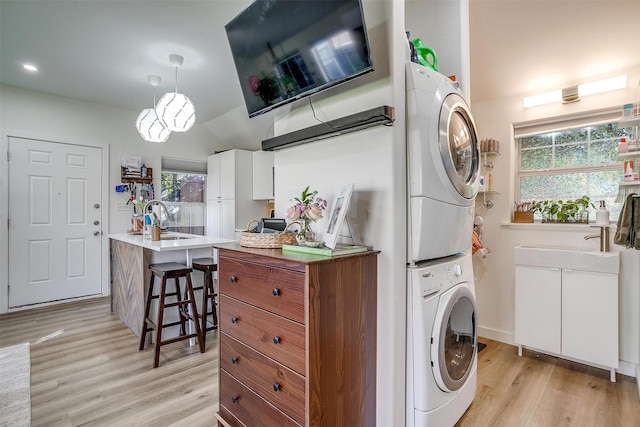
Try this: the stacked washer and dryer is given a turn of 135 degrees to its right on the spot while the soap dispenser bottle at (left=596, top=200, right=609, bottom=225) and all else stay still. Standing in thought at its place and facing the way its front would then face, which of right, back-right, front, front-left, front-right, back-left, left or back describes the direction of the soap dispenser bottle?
back-right

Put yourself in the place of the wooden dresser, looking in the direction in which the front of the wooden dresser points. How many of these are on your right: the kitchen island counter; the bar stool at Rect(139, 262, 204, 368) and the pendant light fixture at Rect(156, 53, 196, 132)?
3

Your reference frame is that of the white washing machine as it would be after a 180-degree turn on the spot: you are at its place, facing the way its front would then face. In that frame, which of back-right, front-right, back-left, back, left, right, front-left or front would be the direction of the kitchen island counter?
front-left

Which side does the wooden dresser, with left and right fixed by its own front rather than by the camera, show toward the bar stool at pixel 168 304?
right

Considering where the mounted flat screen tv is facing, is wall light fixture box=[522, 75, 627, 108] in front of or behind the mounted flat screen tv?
behind

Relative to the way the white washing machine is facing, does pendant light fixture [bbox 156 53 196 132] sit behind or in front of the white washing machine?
behind

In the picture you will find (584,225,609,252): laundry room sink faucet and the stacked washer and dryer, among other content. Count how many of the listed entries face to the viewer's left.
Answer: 1

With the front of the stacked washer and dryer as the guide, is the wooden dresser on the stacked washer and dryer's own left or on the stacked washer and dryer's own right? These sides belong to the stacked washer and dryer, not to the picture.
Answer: on the stacked washer and dryer's own right

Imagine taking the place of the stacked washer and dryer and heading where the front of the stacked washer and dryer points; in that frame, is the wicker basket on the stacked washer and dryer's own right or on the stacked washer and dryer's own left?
on the stacked washer and dryer's own right

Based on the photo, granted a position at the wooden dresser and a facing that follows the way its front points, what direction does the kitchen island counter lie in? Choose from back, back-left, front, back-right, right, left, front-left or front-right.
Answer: right

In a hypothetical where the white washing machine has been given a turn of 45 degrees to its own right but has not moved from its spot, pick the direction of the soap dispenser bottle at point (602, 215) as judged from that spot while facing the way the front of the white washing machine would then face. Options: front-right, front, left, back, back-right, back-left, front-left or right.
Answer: back-left
